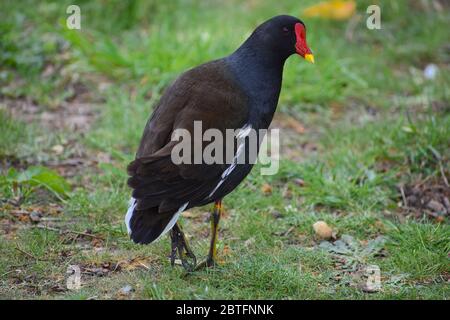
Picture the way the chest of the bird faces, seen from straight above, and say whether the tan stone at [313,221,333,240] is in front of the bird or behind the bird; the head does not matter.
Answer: in front

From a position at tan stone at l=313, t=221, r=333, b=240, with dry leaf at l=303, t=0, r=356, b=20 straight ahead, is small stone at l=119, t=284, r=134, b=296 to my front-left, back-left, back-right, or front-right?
back-left

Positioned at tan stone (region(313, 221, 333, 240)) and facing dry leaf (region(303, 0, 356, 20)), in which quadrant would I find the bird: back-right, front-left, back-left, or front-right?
back-left

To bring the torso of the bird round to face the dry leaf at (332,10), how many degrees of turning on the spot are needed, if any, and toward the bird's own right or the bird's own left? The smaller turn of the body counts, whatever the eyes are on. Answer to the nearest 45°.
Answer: approximately 45° to the bird's own left

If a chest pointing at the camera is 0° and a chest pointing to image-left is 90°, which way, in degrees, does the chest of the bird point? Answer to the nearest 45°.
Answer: approximately 225°
